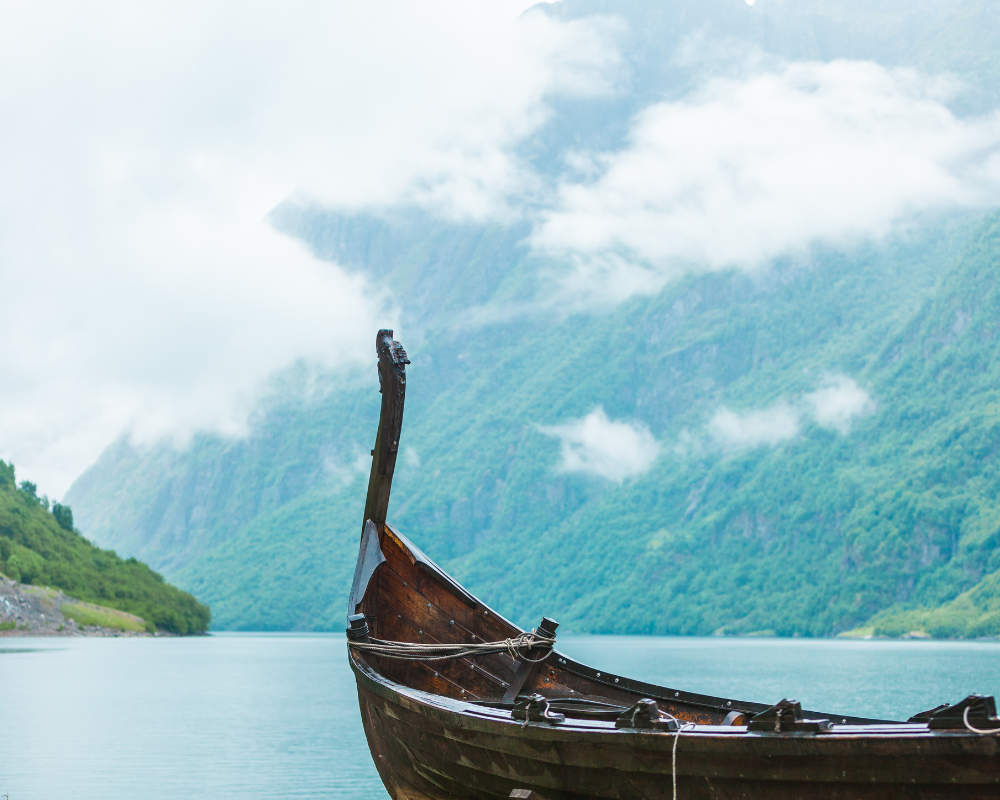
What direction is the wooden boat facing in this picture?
to the viewer's left
